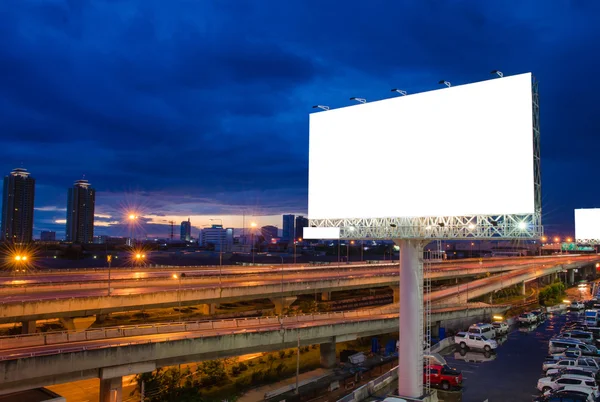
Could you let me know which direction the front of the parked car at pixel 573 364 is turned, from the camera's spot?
facing to the left of the viewer

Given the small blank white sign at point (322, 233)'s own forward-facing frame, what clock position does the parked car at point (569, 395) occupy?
The parked car is roughly at 9 o'clock from the small blank white sign.

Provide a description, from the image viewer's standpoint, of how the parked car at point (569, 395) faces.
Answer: facing to the left of the viewer

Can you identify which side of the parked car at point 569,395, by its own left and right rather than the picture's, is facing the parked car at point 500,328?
right

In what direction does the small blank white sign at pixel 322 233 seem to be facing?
toward the camera

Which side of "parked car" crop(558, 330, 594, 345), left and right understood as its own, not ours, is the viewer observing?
left

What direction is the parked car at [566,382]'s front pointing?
to the viewer's left

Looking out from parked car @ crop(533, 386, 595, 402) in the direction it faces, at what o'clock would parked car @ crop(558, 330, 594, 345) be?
parked car @ crop(558, 330, 594, 345) is roughly at 3 o'clock from parked car @ crop(533, 386, 595, 402).

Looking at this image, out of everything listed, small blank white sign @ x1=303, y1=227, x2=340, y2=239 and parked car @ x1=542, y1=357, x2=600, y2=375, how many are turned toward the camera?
1
